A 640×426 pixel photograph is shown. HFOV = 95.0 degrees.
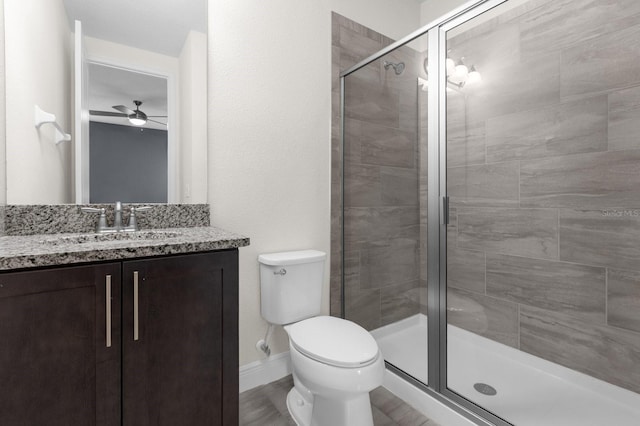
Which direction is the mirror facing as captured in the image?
toward the camera

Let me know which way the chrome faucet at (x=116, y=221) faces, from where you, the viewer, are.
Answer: facing the viewer

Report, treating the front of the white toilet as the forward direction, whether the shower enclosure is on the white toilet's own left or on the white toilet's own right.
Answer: on the white toilet's own left

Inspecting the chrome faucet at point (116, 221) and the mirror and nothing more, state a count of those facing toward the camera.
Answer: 2

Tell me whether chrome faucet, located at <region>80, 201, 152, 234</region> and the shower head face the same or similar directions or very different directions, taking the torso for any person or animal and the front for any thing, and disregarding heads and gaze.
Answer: same or similar directions

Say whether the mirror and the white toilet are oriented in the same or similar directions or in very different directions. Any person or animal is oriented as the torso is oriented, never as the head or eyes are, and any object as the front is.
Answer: same or similar directions

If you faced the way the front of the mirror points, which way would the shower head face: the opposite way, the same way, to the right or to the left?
the same way

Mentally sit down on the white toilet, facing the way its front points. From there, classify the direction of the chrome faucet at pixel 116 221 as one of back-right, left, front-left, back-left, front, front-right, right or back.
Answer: back-right

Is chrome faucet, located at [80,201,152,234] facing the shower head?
no

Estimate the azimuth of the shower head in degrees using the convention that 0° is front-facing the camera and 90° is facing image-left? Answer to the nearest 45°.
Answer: approximately 315°
